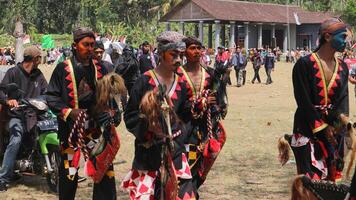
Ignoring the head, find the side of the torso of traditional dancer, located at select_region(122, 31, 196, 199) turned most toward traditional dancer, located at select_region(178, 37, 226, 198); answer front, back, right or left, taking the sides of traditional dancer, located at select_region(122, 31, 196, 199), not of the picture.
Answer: left

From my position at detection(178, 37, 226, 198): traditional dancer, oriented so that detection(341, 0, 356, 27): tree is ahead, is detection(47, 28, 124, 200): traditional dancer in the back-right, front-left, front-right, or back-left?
back-left
